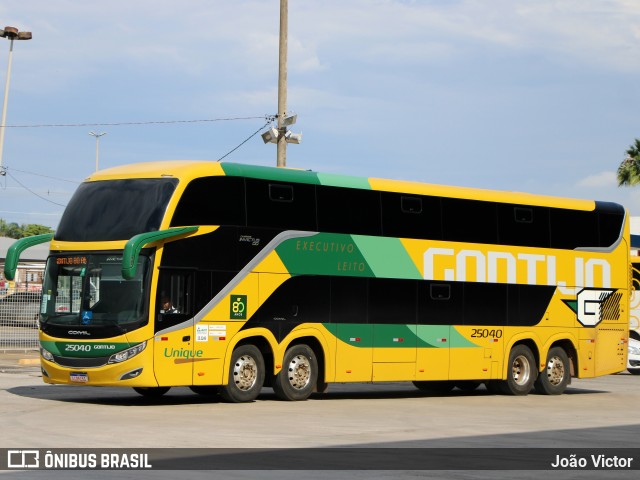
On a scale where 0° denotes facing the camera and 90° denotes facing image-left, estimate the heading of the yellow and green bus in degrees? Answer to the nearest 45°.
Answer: approximately 45°

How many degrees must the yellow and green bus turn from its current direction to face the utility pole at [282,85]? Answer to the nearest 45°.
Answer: approximately 135° to its right

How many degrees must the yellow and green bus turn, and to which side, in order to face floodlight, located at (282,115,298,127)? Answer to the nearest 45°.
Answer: approximately 135° to its right

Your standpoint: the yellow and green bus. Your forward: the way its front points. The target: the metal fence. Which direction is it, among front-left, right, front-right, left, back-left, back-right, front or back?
right
